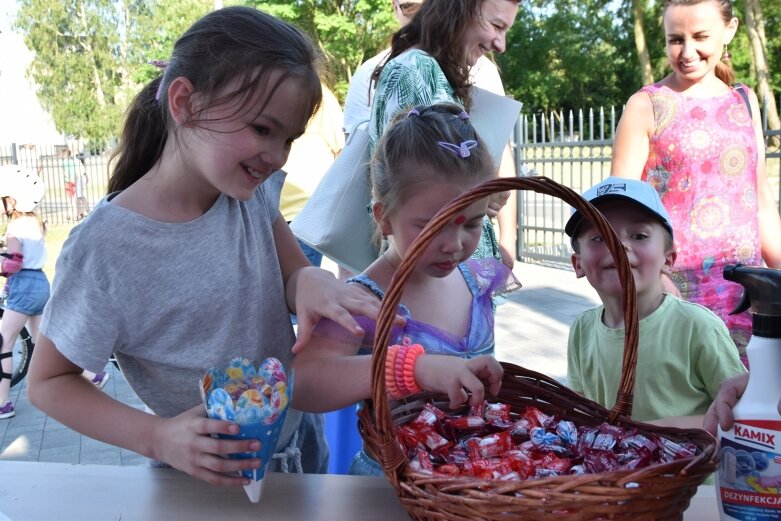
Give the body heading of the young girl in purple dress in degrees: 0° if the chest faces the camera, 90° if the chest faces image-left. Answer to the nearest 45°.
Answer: approximately 315°

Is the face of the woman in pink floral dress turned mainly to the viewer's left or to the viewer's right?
to the viewer's left

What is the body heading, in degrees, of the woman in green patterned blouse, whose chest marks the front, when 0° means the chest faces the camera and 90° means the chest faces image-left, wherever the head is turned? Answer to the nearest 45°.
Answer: approximately 270°

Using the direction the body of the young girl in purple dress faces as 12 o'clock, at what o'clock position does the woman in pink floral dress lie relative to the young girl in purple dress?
The woman in pink floral dress is roughly at 9 o'clock from the young girl in purple dress.

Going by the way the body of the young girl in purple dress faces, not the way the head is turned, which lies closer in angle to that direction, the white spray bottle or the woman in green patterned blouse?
the white spray bottle

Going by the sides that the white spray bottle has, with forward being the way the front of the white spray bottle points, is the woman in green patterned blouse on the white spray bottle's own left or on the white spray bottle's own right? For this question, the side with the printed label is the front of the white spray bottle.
on the white spray bottle's own right

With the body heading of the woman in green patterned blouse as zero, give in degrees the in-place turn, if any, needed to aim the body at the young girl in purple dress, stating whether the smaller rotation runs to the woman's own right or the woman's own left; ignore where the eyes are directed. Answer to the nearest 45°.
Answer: approximately 90° to the woman's own right
